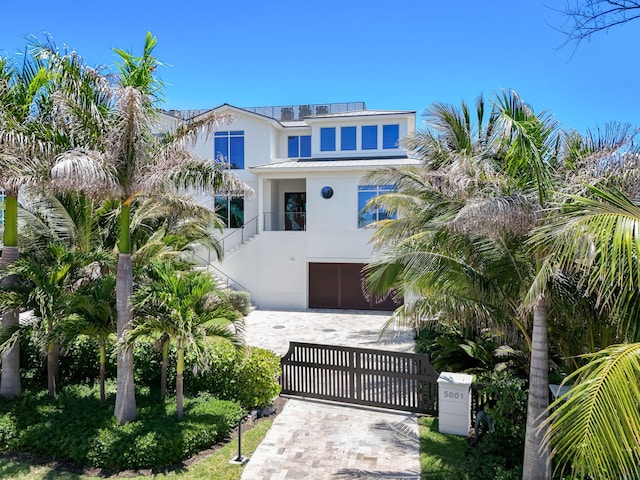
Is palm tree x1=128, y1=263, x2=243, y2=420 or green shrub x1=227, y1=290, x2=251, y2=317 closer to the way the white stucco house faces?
the palm tree

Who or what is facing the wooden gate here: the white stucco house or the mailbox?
the white stucco house

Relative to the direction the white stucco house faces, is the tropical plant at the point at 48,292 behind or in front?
in front

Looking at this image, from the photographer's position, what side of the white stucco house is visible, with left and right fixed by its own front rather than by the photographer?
front

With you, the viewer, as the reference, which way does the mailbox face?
facing the viewer

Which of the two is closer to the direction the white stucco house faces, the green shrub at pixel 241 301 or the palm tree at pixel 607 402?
the palm tree

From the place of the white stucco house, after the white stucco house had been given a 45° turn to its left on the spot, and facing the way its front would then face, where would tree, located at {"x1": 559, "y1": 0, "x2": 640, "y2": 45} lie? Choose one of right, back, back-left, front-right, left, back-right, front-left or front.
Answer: front-right

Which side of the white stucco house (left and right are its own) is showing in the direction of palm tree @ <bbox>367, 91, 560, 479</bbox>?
front

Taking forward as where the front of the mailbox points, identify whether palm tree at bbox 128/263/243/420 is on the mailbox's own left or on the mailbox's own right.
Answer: on the mailbox's own right

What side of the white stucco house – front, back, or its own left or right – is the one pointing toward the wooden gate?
front

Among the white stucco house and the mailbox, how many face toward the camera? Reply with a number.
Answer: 2

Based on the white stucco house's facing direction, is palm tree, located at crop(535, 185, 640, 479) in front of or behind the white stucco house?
in front
